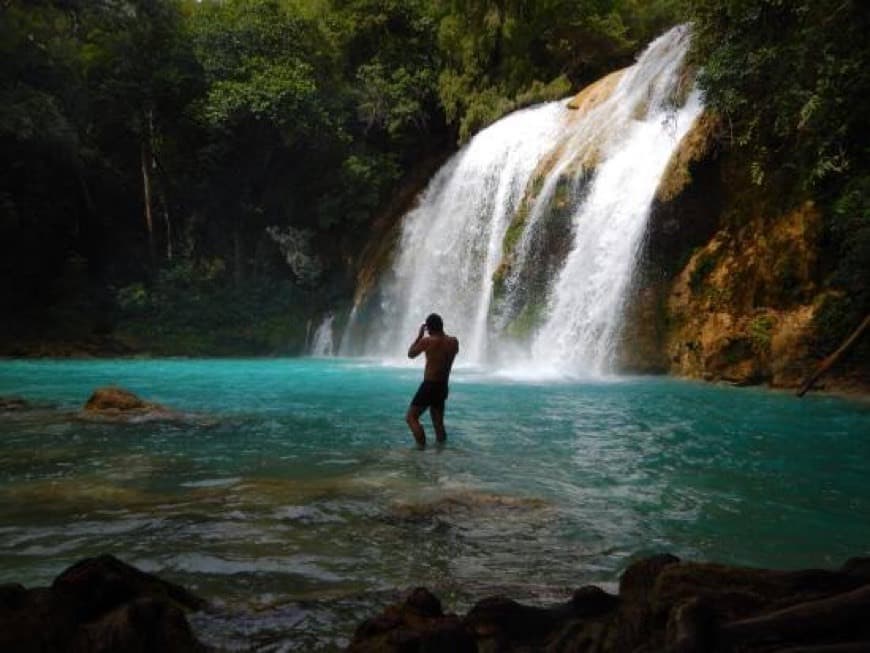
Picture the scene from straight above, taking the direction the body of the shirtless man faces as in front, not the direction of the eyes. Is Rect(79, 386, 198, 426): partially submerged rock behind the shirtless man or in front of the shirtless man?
in front

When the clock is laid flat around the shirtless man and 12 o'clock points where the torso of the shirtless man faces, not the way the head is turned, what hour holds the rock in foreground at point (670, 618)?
The rock in foreground is roughly at 7 o'clock from the shirtless man.

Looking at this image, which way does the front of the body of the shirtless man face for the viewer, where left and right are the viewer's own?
facing away from the viewer and to the left of the viewer

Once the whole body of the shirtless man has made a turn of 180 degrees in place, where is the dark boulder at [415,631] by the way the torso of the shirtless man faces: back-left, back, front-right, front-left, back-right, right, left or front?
front-right

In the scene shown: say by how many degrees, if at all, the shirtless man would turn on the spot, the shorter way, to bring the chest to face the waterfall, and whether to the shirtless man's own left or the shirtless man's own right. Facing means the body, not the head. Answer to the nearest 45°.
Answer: approximately 45° to the shirtless man's own right

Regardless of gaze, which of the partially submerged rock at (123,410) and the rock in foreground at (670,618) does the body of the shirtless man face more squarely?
the partially submerged rock

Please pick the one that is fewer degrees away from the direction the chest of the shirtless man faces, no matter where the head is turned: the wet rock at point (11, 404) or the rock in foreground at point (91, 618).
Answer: the wet rock

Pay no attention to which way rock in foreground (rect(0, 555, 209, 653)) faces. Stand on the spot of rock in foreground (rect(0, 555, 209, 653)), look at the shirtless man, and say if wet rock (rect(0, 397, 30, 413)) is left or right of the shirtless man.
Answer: left

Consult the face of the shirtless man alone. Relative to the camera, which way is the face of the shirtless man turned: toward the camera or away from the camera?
away from the camera

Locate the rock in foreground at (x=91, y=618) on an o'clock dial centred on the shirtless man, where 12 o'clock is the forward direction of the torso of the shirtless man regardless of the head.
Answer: The rock in foreground is roughly at 8 o'clock from the shirtless man.

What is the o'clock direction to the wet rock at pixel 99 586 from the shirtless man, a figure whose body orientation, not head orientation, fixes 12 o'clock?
The wet rock is roughly at 8 o'clock from the shirtless man.

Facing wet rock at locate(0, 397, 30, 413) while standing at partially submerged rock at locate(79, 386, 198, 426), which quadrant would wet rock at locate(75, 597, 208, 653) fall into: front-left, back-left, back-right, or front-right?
back-left
